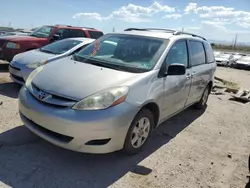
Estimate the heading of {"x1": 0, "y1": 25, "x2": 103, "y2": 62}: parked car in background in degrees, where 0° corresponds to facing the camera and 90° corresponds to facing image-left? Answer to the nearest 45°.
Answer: approximately 45°

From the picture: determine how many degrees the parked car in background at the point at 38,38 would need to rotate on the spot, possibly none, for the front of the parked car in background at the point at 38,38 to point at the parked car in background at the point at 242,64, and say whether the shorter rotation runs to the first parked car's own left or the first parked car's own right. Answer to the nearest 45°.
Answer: approximately 180°

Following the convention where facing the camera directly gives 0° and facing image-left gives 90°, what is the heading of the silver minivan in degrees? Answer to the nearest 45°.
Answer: approximately 45°

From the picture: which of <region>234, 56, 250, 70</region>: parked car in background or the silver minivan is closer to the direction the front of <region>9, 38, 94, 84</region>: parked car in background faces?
the silver minivan

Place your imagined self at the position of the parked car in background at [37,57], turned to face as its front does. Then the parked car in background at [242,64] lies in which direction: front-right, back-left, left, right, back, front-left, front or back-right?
back

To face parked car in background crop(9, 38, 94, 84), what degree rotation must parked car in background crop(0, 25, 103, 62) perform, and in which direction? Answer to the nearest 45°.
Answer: approximately 45° to its left

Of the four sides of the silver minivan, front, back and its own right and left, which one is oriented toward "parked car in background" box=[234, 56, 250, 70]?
back

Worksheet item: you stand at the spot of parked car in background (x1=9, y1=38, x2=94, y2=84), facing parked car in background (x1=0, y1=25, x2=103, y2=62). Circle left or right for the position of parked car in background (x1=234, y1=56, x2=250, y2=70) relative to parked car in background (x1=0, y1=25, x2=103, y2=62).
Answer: right
